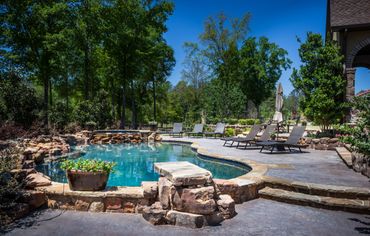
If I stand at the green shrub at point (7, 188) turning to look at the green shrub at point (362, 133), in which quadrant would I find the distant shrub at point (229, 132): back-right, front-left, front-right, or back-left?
front-left

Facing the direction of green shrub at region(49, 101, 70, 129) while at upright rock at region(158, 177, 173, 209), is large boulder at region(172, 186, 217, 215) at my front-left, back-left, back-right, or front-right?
back-right

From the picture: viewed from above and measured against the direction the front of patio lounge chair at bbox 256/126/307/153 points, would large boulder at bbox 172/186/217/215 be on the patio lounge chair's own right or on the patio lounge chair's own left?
on the patio lounge chair's own left

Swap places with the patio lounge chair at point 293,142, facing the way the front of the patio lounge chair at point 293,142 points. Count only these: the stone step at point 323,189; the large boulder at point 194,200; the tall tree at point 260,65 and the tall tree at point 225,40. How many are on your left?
2

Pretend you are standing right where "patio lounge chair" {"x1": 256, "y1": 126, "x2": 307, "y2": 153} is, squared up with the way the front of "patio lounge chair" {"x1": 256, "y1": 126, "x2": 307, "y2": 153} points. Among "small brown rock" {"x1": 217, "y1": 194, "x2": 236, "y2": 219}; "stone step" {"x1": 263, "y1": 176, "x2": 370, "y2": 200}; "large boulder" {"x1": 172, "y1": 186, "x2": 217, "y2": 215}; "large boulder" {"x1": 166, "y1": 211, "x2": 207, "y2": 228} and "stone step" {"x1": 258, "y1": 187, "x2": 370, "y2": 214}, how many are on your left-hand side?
5

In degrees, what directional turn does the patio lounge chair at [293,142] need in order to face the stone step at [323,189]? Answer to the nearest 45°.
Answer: approximately 90° to its left

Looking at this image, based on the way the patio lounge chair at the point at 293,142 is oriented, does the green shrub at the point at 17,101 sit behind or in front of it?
in front

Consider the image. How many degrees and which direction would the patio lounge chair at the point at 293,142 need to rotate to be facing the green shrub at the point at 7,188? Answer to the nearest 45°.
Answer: approximately 45° to its left

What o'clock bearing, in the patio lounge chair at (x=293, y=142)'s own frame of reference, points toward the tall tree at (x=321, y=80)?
The tall tree is roughly at 4 o'clock from the patio lounge chair.

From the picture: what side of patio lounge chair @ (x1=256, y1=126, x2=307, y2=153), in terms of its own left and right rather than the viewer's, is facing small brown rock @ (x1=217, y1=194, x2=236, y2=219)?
left

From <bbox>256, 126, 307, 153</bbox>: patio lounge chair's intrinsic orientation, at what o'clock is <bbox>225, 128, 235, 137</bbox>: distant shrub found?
The distant shrub is roughly at 2 o'clock from the patio lounge chair.

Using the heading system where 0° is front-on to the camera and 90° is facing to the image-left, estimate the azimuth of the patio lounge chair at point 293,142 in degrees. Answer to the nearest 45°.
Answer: approximately 90°

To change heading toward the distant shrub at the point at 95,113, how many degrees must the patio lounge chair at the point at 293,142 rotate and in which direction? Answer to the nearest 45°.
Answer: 0° — it already faces it

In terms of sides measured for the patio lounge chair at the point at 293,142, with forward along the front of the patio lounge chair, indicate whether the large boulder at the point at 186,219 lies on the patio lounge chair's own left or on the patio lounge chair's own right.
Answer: on the patio lounge chair's own left

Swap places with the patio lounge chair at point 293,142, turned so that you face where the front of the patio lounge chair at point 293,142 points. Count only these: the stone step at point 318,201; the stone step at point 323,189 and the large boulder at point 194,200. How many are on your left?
3
